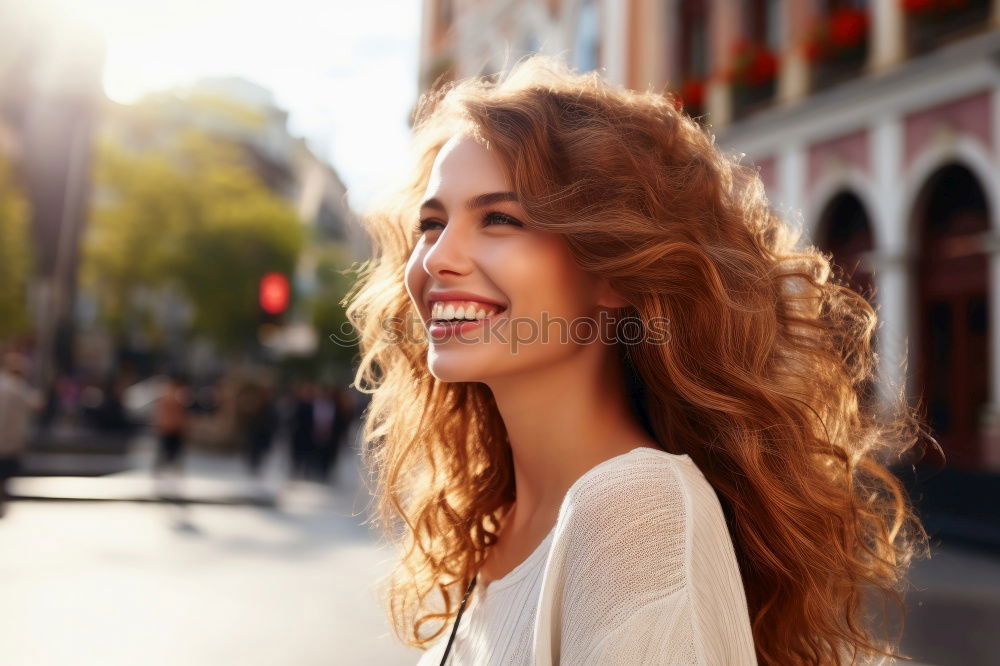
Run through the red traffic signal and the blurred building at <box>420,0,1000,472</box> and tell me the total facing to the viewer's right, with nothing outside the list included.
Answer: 0

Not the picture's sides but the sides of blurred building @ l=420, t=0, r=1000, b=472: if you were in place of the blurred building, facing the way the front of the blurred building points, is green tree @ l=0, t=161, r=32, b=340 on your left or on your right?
on your right

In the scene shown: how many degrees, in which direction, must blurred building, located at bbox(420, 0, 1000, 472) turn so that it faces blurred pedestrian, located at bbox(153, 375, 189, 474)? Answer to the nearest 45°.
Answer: approximately 45° to its right

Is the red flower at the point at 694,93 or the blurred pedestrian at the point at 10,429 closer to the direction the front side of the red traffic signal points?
the blurred pedestrian

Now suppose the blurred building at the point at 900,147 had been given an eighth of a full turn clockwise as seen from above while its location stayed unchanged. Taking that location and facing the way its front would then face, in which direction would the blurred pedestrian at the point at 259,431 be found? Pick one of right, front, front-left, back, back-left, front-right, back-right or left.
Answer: front

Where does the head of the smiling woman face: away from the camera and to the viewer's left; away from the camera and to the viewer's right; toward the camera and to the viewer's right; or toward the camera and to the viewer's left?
toward the camera and to the viewer's left

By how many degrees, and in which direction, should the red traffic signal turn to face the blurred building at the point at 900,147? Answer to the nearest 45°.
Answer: approximately 90° to its left

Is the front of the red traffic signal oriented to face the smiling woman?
yes

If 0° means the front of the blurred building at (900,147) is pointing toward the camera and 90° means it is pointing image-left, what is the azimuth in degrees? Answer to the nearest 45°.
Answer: approximately 45°

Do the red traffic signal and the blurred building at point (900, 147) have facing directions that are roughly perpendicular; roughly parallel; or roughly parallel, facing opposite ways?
roughly perpendicular

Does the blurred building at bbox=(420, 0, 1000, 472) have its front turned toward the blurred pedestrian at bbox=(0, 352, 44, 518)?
yes
